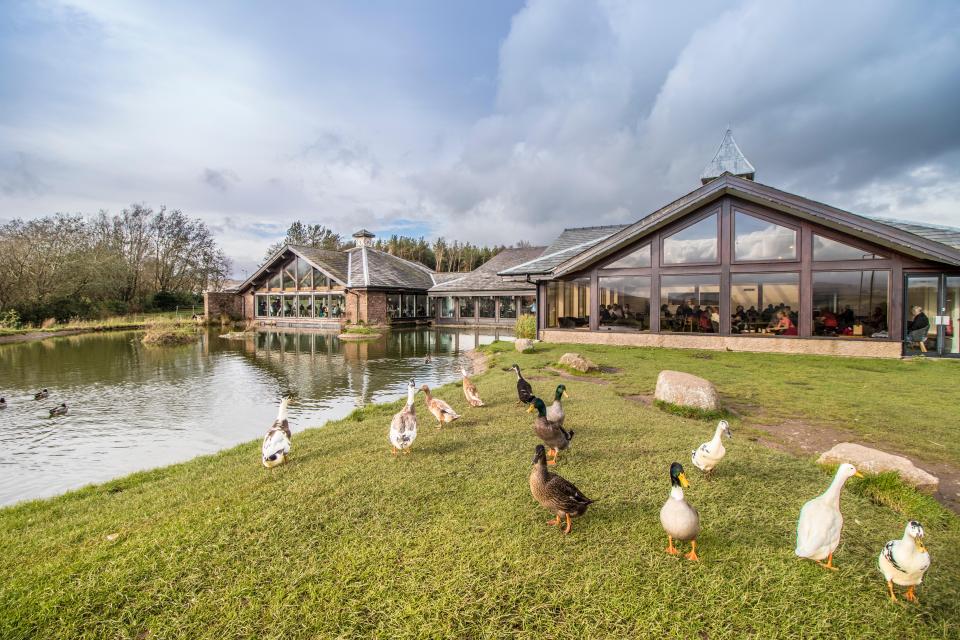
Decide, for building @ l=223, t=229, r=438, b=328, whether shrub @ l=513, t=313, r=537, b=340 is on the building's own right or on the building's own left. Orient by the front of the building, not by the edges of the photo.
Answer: on the building's own left

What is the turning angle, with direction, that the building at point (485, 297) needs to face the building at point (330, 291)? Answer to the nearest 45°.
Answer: approximately 90° to its right

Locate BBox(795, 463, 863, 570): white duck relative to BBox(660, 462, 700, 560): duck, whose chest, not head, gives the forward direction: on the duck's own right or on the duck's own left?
on the duck's own left

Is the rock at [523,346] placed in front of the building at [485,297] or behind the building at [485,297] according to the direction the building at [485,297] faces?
in front

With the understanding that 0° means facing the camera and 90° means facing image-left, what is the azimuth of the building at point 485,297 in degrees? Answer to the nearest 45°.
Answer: approximately 0°
